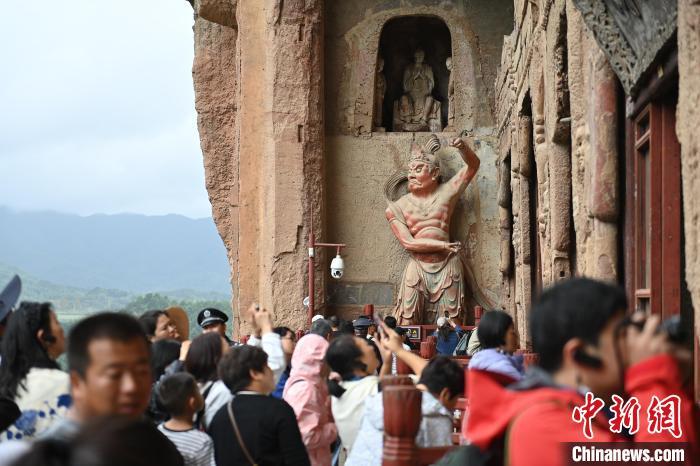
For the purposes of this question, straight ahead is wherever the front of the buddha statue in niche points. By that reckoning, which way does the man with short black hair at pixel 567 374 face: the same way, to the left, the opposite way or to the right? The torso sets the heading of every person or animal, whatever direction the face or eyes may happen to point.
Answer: to the left

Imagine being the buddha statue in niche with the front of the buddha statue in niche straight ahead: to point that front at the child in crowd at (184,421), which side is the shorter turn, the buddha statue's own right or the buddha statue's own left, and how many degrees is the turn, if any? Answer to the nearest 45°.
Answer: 0° — it already faces them

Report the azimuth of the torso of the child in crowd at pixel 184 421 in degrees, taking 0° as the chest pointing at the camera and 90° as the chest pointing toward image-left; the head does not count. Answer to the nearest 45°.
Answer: approximately 225°

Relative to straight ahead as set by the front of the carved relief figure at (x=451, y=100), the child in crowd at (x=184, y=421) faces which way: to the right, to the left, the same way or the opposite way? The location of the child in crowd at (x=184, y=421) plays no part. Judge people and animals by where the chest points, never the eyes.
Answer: the opposite way

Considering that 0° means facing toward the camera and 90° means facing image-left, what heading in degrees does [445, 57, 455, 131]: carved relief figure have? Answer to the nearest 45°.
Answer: approximately 45°

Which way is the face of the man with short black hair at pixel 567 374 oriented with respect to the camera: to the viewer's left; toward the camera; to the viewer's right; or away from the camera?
to the viewer's right

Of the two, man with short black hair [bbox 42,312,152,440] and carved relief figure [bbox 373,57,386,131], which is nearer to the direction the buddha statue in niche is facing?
the man with short black hair

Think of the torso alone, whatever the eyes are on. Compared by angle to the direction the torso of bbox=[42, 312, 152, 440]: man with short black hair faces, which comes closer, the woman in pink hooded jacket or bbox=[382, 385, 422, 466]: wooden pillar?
the wooden pillar
